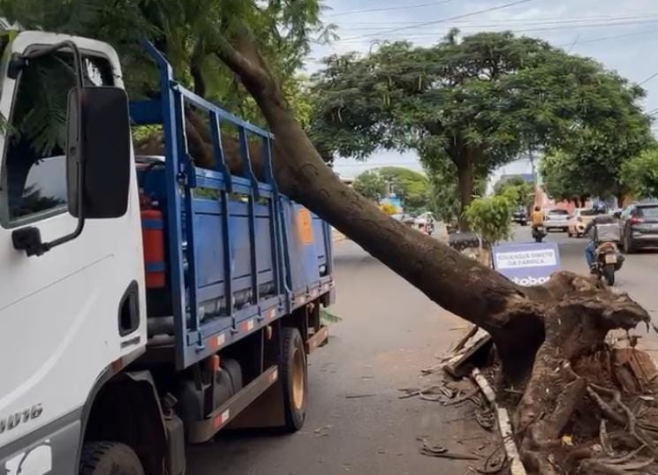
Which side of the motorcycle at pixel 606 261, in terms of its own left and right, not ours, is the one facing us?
back

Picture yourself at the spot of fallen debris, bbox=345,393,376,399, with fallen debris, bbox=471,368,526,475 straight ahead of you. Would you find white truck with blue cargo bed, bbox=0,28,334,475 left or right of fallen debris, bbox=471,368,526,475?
right

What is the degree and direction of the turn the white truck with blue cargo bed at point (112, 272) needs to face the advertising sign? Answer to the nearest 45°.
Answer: approximately 180°

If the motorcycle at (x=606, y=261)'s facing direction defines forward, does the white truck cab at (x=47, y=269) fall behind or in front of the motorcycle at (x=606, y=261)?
behind

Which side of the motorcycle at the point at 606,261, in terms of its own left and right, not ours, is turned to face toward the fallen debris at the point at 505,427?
back

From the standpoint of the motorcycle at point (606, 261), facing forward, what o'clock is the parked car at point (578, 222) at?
The parked car is roughly at 12 o'clock from the motorcycle.

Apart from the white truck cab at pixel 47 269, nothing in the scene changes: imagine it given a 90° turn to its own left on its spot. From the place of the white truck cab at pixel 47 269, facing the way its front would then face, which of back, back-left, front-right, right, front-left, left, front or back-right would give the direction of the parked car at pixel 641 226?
left

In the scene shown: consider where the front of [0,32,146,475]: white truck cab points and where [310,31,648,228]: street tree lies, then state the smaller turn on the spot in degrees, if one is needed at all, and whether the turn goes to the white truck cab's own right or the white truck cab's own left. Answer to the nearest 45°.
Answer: approximately 180°

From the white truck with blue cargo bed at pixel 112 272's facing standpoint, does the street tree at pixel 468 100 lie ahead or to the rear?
to the rear
